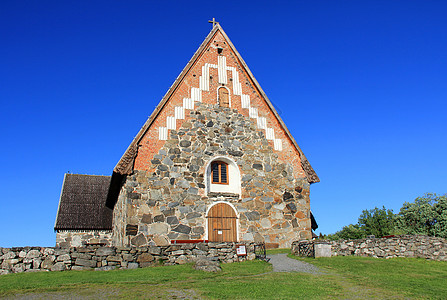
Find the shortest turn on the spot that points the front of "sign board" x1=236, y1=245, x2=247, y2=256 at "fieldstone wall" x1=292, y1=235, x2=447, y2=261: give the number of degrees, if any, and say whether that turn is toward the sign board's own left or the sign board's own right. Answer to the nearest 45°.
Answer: approximately 90° to the sign board's own left

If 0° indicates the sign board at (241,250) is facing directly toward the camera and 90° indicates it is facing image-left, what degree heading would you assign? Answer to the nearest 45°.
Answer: approximately 0°

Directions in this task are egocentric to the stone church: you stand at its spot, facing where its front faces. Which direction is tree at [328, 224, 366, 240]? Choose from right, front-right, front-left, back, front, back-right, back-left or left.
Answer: back-left

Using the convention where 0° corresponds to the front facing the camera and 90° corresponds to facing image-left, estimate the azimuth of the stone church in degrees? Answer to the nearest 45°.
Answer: approximately 0°

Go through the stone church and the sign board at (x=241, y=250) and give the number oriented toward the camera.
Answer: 2

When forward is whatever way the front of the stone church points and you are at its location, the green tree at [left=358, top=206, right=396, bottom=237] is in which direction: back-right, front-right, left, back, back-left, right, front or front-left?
back-left

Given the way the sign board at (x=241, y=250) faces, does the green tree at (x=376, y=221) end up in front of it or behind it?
behind

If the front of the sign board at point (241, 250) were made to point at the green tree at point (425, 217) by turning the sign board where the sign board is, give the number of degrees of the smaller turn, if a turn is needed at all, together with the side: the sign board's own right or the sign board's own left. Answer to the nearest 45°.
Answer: approximately 135° to the sign board's own left

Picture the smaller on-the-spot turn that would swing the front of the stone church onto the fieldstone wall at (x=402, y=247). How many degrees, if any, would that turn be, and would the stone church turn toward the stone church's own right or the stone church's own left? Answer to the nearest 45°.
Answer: approximately 45° to the stone church's own left

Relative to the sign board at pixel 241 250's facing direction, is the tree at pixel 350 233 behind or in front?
behind
